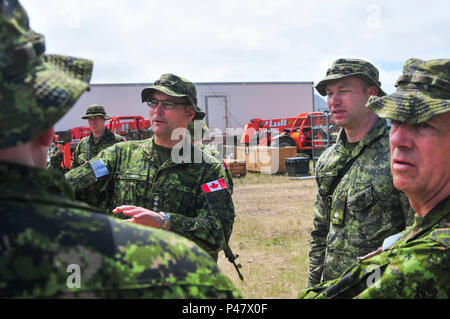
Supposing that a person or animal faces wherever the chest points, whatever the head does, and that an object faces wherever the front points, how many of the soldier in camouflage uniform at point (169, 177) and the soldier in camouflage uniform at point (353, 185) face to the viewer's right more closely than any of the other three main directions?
0

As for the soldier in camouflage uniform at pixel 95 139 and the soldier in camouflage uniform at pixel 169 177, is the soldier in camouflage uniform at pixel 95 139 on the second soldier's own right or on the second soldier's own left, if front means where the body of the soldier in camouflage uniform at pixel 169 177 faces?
on the second soldier's own right

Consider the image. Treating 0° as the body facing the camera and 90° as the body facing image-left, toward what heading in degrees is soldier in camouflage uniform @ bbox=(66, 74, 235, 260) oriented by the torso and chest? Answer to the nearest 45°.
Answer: approximately 45°

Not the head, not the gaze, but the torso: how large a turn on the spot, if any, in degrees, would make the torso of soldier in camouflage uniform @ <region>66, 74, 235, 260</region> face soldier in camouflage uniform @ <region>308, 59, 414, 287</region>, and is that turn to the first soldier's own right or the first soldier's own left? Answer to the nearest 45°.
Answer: approximately 135° to the first soldier's own left

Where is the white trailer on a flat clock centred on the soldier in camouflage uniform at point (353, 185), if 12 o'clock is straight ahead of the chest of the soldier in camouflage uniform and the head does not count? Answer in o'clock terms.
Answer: The white trailer is roughly at 4 o'clock from the soldier in camouflage uniform.

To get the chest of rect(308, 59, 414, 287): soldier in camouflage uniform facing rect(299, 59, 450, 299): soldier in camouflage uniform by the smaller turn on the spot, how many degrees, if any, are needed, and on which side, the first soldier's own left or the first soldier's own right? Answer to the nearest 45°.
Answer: approximately 45° to the first soldier's own left

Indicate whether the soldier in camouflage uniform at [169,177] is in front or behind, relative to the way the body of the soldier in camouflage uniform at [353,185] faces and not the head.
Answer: in front

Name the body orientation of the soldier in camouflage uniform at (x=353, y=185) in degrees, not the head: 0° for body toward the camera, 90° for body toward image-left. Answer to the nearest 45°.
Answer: approximately 45°

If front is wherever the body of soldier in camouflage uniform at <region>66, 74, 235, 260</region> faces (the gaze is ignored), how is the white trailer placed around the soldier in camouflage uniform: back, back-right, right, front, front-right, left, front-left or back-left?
back-right

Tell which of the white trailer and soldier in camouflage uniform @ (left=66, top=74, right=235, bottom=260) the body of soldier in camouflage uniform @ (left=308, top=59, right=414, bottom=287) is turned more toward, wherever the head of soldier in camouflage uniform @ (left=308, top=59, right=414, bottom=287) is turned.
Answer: the soldier in camouflage uniform

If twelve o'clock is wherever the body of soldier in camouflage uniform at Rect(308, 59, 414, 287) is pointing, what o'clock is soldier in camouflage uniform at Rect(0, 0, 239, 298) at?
soldier in camouflage uniform at Rect(0, 0, 239, 298) is roughly at 11 o'clock from soldier in camouflage uniform at Rect(308, 59, 414, 287).
